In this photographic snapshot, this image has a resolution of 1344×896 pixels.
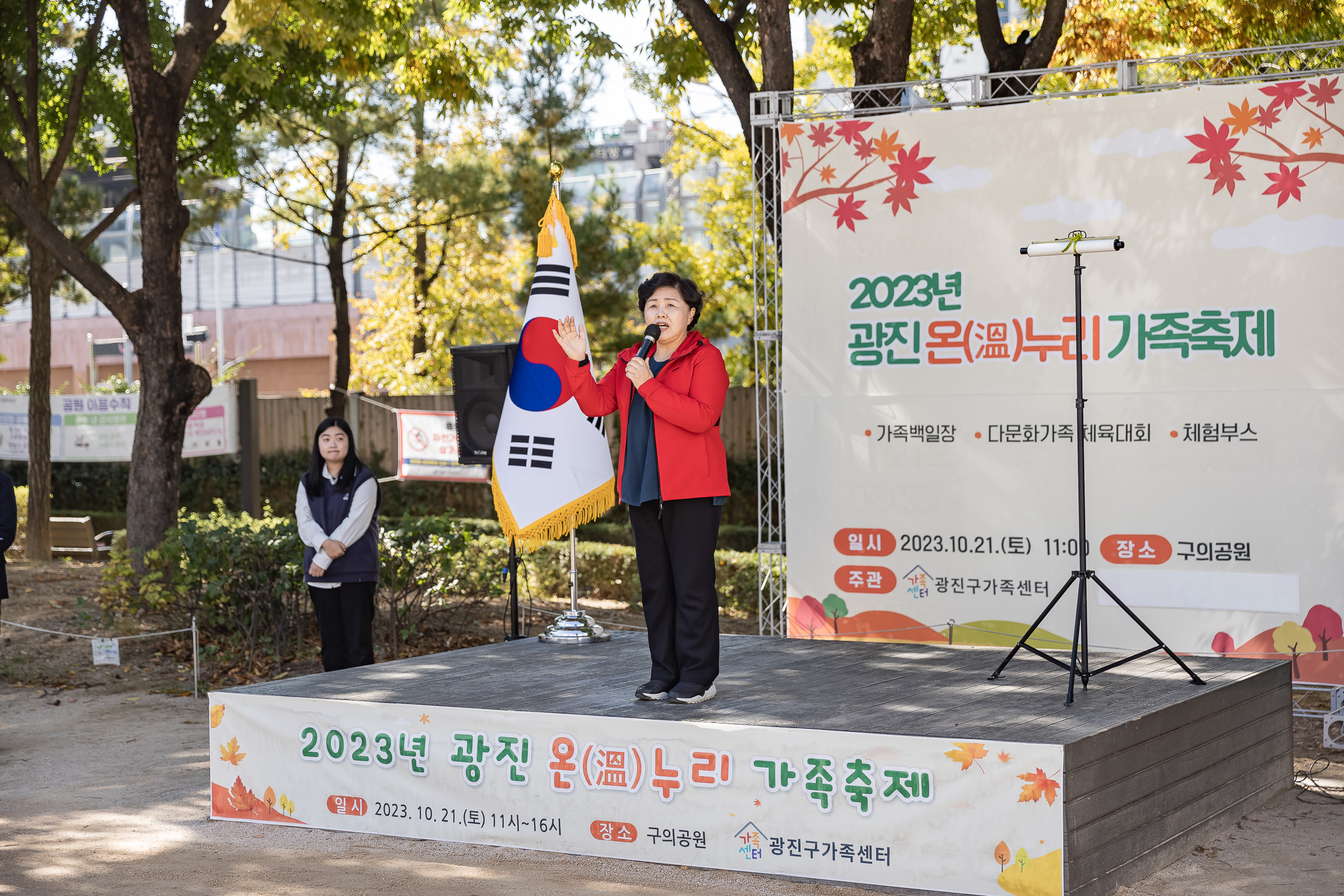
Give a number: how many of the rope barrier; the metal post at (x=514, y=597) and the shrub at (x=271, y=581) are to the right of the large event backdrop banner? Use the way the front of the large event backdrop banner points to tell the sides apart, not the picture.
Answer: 3

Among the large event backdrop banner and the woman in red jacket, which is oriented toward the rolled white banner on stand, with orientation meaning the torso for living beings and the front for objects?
the large event backdrop banner

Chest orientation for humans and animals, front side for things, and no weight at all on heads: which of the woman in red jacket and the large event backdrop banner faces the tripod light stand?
the large event backdrop banner

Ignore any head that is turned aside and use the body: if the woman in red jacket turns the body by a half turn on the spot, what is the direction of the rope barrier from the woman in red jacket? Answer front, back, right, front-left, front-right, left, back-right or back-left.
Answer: left

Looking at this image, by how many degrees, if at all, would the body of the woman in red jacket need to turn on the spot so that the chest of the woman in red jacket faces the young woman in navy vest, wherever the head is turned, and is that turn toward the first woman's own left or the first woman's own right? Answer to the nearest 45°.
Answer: approximately 90° to the first woman's own right

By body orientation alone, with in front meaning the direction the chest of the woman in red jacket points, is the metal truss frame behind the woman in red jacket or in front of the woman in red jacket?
behind

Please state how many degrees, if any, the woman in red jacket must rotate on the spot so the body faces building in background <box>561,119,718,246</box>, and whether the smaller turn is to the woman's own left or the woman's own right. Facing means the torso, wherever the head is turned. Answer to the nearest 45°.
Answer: approximately 135° to the woman's own right

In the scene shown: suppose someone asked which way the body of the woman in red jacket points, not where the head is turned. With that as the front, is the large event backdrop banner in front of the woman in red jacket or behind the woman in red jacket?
behind

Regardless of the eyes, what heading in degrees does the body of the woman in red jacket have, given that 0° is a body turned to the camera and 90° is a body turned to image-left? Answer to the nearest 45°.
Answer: approximately 45°

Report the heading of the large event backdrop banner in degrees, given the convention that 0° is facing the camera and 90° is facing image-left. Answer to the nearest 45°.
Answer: approximately 0°

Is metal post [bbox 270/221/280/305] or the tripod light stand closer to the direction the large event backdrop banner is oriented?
the tripod light stand

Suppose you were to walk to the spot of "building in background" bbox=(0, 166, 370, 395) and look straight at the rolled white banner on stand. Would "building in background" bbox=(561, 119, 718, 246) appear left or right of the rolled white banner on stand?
left

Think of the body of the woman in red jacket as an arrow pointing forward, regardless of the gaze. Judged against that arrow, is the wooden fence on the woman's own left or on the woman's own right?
on the woman's own right

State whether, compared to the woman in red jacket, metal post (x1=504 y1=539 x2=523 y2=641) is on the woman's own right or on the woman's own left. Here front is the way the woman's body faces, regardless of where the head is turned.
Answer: on the woman's own right
